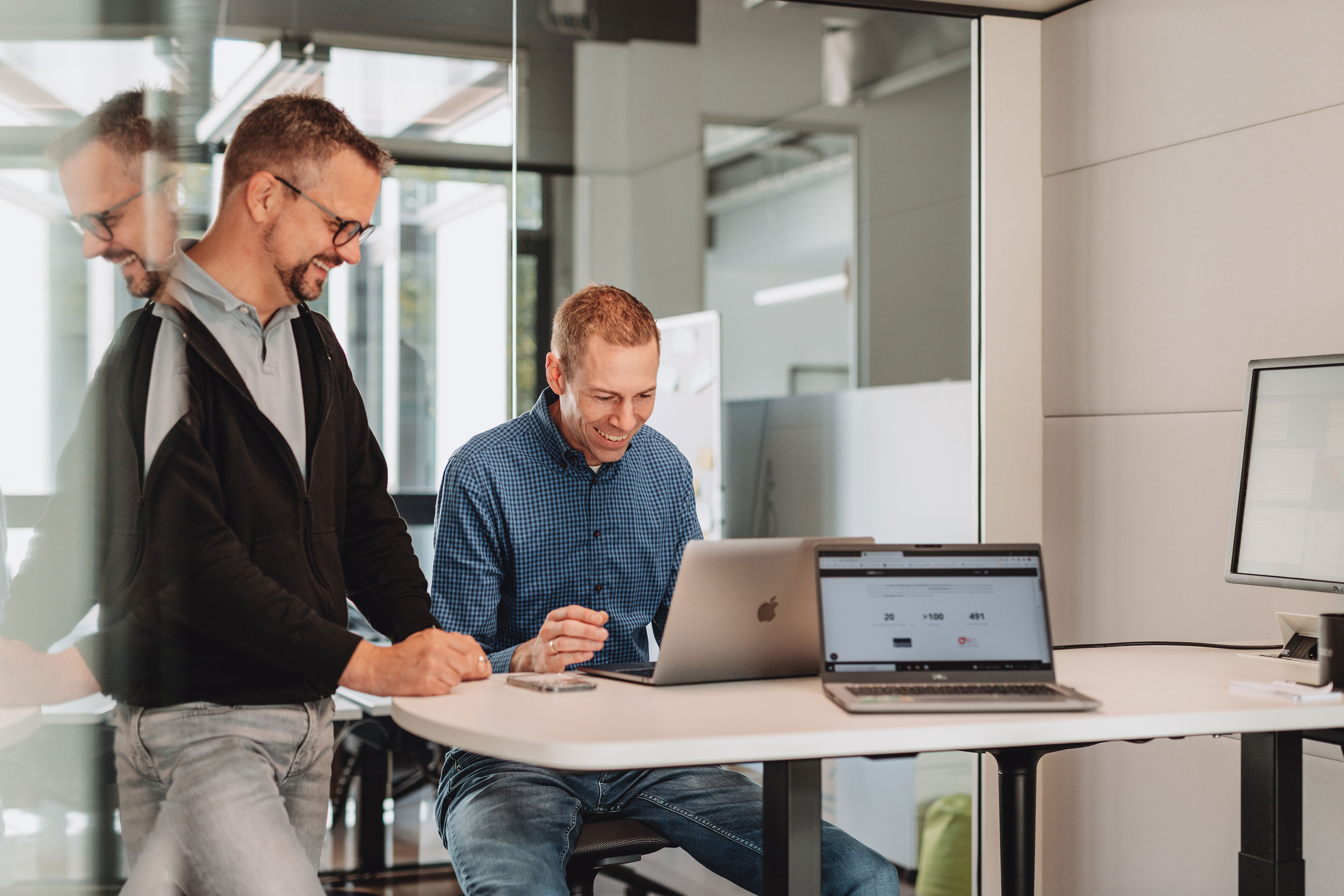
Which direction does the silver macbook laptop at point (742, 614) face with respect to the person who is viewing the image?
facing away from the viewer and to the left of the viewer

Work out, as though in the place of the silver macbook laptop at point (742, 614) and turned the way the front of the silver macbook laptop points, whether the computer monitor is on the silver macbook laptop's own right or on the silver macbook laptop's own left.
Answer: on the silver macbook laptop's own right

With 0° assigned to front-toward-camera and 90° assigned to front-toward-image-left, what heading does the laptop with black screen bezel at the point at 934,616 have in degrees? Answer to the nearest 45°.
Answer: approximately 0°

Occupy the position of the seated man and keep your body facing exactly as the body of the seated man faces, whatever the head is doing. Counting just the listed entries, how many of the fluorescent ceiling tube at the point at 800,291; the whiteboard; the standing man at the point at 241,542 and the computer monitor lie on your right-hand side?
1

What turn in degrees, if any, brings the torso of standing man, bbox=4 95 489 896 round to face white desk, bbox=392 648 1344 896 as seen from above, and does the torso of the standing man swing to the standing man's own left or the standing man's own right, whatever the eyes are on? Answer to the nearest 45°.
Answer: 0° — they already face it

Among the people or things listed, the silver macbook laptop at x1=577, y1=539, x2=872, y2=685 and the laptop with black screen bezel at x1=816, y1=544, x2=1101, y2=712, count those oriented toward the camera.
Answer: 1

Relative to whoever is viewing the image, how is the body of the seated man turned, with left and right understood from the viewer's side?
facing the viewer and to the right of the viewer

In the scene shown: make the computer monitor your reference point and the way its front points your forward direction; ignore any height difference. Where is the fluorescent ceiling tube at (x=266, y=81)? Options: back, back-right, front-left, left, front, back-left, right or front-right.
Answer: front-right

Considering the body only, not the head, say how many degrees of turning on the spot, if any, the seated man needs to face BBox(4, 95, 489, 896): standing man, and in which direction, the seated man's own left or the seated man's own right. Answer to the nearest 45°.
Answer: approximately 90° to the seated man's own right

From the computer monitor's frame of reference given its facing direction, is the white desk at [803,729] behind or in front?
in front

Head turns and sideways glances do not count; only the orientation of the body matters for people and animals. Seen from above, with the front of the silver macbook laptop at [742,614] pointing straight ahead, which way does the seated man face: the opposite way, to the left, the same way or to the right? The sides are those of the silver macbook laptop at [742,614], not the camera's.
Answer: the opposite way

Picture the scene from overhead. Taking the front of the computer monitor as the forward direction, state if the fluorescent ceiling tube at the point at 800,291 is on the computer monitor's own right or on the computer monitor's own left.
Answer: on the computer monitor's own right

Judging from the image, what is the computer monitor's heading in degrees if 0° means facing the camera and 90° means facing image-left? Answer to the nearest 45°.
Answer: approximately 45°

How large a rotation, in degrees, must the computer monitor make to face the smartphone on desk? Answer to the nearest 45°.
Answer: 0° — it already faces it

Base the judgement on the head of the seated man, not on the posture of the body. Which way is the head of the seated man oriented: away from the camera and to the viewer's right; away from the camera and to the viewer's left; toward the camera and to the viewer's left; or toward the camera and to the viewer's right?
toward the camera and to the viewer's right
